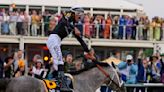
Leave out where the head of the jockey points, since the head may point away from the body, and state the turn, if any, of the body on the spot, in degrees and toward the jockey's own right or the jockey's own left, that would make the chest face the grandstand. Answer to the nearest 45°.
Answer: approximately 90° to the jockey's own left

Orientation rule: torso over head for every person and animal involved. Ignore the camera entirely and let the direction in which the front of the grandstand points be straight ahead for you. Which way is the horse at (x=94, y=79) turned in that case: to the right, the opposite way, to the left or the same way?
to the left

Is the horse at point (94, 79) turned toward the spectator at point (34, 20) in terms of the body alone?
no

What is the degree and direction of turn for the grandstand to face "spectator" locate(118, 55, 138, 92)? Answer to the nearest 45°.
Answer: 0° — it already faces them

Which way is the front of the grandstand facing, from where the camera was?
facing the viewer

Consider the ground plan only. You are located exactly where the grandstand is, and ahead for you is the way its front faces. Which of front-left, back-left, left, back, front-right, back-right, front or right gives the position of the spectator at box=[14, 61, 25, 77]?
front

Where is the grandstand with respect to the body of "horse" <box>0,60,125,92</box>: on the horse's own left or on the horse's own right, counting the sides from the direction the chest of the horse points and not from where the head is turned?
on the horse's own left

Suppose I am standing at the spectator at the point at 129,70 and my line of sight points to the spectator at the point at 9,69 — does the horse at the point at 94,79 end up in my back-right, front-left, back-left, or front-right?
front-left

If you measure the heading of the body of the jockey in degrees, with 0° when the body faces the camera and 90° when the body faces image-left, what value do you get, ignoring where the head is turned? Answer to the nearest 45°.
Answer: approximately 270°

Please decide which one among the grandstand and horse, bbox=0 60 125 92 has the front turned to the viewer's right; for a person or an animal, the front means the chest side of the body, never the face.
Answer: the horse

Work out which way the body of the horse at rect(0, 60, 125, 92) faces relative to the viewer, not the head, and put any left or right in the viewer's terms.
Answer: facing to the right of the viewer

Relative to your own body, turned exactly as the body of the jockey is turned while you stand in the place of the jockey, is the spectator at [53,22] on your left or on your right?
on your left
